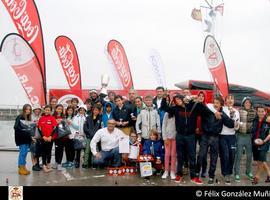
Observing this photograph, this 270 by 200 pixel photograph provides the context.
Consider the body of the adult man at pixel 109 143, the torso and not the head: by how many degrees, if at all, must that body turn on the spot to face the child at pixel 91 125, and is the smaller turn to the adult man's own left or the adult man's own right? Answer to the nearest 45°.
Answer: approximately 135° to the adult man's own right

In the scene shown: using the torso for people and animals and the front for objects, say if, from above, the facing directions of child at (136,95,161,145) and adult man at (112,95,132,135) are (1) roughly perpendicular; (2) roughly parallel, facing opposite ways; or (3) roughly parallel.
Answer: roughly parallel

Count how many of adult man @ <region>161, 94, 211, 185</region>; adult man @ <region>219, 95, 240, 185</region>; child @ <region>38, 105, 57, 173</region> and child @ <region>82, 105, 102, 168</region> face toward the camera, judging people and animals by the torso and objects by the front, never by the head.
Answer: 4

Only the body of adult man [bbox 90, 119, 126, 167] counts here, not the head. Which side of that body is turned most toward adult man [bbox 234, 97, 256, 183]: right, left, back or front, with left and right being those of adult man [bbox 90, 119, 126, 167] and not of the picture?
left

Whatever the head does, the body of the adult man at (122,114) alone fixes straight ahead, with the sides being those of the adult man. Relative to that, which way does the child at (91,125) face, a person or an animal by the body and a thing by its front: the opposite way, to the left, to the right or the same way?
the same way

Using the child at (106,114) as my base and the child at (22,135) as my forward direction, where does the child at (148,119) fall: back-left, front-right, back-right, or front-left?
back-left

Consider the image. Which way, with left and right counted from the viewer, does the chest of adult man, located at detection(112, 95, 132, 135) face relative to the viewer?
facing the viewer

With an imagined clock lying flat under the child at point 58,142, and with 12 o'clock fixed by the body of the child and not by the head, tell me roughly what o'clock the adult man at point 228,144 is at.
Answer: The adult man is roughly at 10 o'clock from the child.

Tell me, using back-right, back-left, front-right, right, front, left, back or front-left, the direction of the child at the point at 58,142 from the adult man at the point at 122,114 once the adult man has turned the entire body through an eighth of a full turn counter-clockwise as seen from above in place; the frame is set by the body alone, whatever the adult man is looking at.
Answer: back-right

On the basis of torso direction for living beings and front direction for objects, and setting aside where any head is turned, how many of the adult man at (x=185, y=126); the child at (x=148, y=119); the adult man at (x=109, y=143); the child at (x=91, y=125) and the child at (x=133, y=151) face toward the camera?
5

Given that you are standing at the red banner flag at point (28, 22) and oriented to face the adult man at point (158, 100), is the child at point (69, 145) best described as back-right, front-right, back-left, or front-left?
front-right

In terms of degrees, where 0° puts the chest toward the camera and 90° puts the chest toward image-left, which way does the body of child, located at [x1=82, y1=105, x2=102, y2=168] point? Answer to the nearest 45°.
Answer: approximately 0°

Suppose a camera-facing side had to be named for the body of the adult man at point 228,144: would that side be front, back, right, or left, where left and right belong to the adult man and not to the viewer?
front

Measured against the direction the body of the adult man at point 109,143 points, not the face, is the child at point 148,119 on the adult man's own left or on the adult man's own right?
on the adult man's own left

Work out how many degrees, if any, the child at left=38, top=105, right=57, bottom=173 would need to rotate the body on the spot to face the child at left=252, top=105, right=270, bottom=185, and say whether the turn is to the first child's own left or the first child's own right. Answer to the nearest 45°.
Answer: approximately 45° to the first child's own left

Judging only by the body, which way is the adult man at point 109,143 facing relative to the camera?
toward the camera

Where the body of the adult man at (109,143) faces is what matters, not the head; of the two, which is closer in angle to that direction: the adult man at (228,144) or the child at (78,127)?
the adult man

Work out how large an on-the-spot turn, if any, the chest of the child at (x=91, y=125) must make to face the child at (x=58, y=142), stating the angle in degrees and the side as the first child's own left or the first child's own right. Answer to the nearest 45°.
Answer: approximately 90° to the first child's own right

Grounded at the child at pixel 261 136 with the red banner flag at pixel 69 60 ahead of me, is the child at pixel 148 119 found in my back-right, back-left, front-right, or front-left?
front-left

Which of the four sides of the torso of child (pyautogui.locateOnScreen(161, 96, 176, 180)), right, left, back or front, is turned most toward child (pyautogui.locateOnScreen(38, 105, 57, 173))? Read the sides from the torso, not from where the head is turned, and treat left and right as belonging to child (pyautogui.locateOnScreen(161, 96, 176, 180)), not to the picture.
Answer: right

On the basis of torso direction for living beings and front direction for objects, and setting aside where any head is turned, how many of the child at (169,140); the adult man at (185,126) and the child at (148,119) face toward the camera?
3
